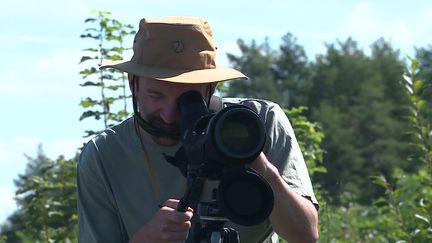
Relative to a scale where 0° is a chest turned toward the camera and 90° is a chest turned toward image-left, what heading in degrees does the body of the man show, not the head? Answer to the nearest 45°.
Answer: approximately 0°

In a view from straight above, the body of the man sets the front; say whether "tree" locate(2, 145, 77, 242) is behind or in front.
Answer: behind
